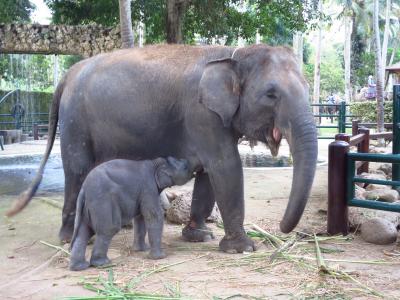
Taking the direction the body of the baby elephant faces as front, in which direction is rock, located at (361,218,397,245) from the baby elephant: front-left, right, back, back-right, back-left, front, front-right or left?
front-right

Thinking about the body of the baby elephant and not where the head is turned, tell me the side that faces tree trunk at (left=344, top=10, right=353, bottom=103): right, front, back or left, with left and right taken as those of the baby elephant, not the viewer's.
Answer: front

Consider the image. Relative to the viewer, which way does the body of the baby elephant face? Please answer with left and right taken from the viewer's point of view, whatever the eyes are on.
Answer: facing away from the viewer and to the right of the viewer

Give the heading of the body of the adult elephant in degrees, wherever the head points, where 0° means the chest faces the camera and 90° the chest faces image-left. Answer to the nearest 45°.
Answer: approximately 270°

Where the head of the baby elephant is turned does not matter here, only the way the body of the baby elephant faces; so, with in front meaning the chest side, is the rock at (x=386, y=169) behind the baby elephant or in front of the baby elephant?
in front

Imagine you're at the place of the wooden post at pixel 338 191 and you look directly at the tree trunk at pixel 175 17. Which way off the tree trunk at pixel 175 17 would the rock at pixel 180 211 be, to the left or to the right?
left

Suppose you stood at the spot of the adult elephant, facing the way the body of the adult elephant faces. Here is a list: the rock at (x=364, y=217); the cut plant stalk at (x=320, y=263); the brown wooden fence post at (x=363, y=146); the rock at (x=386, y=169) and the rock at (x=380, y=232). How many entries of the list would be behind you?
0

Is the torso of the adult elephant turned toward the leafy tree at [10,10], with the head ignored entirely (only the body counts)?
no

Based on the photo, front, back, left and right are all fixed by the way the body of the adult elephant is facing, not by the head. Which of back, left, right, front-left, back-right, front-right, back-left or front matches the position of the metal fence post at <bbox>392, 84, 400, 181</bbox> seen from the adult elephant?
front-left

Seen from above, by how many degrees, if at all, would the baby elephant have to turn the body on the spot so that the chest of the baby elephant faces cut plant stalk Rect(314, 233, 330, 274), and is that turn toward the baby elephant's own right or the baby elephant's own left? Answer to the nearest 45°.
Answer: approximately 45° to the baby elephant's own right

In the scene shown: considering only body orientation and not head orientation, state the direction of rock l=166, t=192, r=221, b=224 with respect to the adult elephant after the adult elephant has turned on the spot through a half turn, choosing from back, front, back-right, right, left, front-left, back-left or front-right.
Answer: right

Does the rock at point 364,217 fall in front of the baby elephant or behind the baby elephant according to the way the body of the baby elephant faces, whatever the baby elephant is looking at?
in front

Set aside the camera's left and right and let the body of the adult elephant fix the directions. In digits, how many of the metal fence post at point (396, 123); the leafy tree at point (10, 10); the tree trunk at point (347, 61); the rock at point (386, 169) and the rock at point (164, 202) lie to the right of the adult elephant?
0

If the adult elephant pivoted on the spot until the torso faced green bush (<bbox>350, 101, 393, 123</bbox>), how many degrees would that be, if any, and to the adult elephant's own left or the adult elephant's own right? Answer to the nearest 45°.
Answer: approximately 45° to the adult elephant's own left

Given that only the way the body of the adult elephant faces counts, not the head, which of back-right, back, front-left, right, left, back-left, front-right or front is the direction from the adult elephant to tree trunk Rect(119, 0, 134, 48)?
left

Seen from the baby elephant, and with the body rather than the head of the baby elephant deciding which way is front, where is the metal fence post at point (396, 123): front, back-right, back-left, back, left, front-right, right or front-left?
front

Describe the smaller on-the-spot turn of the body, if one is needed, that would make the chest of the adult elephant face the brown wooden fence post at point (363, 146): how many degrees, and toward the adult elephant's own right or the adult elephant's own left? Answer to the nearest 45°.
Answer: approximately 45° to the adult elephant's own left

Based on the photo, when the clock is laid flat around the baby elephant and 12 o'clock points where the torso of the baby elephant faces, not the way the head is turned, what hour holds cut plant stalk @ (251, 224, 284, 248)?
The cut plant stalk is roughly at 1 o'clock from the baby elephant.
